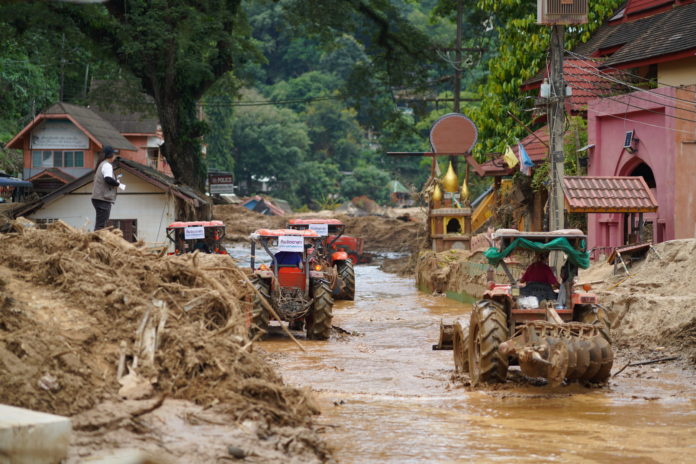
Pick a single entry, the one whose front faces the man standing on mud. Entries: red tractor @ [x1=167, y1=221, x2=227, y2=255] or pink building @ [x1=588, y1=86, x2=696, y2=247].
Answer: the pink building

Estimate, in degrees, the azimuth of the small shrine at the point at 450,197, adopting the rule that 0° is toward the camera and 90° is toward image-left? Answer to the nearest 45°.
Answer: approximately 0°

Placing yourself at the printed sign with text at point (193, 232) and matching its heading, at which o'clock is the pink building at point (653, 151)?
The pink building is roughly at 9 o'clock from the printed sign with text.

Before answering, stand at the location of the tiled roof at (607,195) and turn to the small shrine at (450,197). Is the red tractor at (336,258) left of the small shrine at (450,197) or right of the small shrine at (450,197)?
left

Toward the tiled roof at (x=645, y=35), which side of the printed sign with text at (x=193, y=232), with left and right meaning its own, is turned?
left
